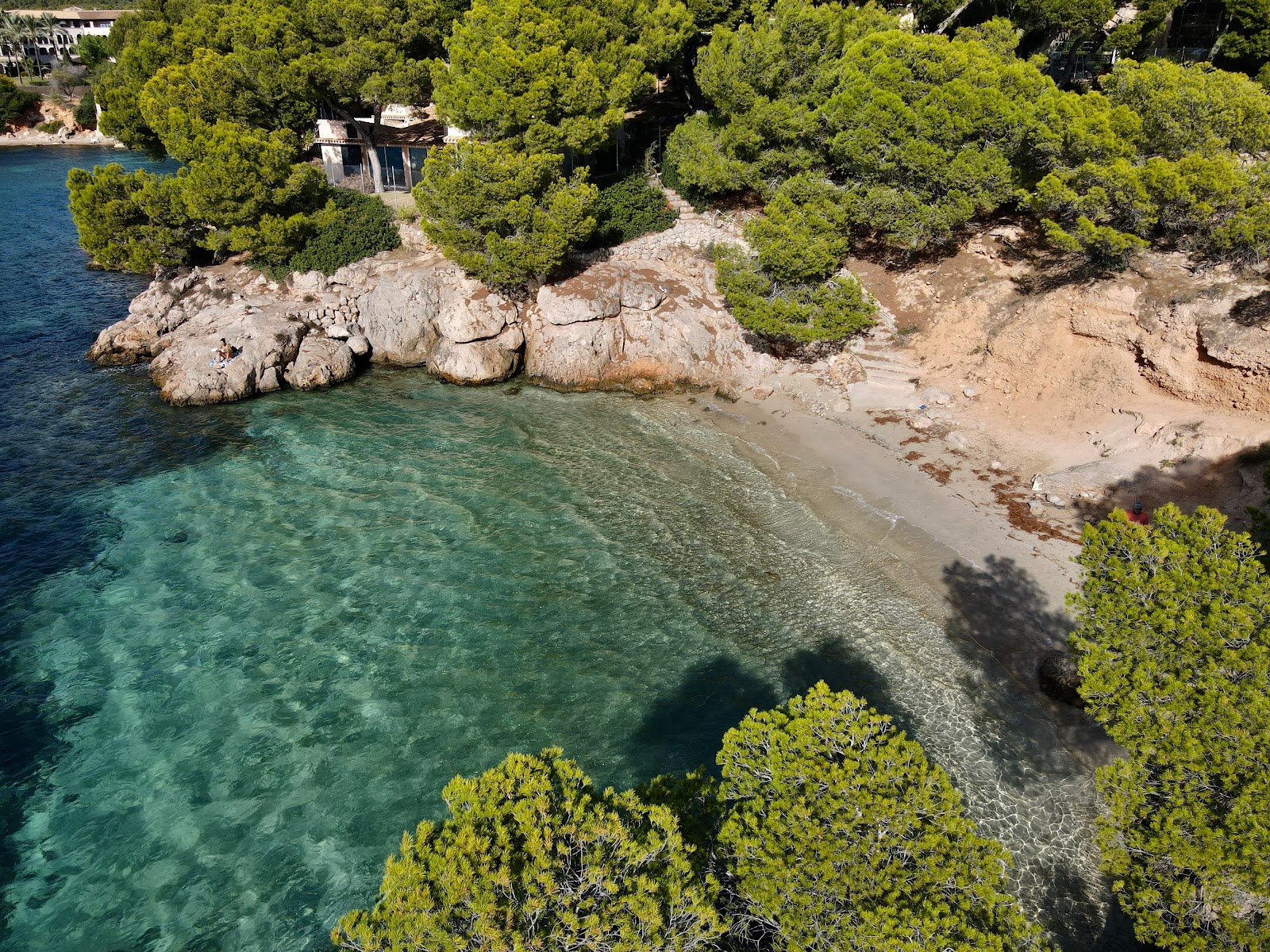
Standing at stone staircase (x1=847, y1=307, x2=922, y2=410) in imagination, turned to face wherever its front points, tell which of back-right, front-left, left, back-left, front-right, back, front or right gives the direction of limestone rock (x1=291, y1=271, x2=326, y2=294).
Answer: right

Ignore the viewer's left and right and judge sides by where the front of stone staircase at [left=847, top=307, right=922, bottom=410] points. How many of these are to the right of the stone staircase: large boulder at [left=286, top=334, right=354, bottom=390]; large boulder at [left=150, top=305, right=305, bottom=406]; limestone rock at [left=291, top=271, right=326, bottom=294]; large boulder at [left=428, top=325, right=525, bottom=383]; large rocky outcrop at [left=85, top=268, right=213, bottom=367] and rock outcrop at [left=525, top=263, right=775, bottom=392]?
6

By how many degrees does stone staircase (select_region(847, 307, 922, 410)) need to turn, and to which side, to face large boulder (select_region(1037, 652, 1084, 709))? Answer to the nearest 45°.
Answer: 0° — it already faces it

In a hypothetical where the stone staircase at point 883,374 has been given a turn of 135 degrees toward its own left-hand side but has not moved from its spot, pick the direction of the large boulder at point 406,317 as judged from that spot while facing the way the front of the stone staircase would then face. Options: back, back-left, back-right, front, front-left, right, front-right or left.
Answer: back-left

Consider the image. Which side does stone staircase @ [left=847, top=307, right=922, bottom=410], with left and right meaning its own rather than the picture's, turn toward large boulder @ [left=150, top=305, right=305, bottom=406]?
right

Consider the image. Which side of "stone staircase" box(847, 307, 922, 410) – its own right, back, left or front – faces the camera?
front

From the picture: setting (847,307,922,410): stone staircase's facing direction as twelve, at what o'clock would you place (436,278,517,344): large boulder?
The large boulder is roughly at 3 o'clock from the stone staircase.

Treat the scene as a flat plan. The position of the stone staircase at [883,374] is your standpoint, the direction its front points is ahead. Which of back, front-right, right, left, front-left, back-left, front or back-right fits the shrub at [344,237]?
right

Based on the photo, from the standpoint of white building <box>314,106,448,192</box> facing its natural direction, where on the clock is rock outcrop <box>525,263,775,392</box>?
The rock outcrop is roughly at 11 o'clock from the white building.

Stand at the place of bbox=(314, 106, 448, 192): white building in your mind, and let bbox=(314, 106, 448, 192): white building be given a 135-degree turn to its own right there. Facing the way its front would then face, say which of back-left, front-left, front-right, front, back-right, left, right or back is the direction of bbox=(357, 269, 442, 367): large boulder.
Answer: back-left

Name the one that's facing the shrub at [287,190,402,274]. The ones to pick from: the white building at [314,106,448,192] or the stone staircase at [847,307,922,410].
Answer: the white building

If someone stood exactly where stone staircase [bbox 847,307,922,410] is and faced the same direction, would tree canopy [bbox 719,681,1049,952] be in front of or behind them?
in front

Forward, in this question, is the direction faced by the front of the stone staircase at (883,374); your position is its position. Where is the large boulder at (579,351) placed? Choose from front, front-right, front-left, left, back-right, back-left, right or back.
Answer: right

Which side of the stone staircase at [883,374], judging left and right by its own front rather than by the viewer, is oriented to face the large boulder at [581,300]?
right

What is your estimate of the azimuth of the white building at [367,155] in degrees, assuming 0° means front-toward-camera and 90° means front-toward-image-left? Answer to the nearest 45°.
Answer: approximately 0°

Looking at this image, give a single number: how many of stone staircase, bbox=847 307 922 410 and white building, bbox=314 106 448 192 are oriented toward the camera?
2

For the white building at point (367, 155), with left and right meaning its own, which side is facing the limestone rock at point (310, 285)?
front
